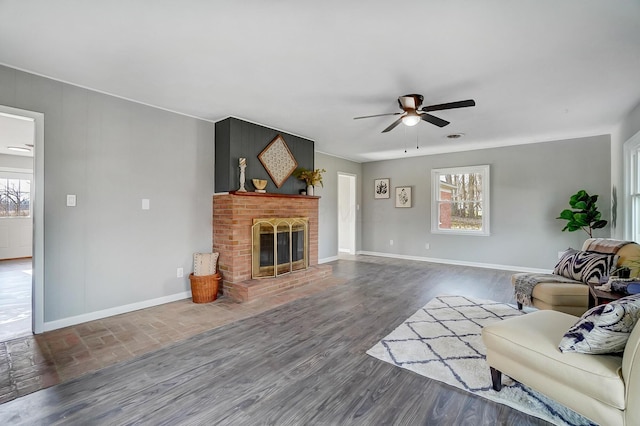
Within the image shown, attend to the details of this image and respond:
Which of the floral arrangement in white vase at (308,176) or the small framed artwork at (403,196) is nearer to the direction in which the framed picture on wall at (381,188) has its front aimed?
the floral arrangement in white vase

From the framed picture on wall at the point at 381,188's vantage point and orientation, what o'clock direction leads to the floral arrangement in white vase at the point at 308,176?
The floral arrangement in white vase is roughly at 1 o'clock from the framed picture on wall.

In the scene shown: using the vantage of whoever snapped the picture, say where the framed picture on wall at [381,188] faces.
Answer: facing the viewer

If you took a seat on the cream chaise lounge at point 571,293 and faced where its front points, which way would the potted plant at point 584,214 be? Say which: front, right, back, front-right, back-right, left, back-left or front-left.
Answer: back-right

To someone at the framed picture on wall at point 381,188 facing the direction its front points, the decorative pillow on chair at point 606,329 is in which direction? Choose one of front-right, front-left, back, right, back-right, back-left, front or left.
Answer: front

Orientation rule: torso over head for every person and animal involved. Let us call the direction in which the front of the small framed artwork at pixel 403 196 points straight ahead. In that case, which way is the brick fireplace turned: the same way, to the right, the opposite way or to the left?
to the left

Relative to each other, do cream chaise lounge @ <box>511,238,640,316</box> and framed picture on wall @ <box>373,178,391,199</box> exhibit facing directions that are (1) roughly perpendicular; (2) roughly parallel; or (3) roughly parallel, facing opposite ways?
roughly perpendicular

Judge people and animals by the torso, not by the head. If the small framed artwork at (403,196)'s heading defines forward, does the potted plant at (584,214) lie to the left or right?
on its left

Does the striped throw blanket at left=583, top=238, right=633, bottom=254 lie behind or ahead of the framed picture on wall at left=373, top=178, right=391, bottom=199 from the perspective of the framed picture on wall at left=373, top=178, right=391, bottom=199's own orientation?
ahead

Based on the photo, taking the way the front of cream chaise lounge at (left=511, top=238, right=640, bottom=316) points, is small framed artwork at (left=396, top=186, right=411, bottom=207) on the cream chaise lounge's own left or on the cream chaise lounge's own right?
on the cream chaise lounge's own right

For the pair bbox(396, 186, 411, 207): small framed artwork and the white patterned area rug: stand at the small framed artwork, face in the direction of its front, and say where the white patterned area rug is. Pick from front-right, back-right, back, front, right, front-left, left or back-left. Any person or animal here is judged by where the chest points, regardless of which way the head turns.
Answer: front

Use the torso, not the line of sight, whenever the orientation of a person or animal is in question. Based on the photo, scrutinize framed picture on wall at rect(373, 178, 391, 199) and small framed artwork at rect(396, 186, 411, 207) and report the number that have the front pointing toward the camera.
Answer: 2

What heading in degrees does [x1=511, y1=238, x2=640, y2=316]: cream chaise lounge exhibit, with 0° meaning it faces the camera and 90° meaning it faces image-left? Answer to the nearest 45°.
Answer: approximately 45°

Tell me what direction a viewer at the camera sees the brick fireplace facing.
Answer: facing the viewer and to the right of the viewer
